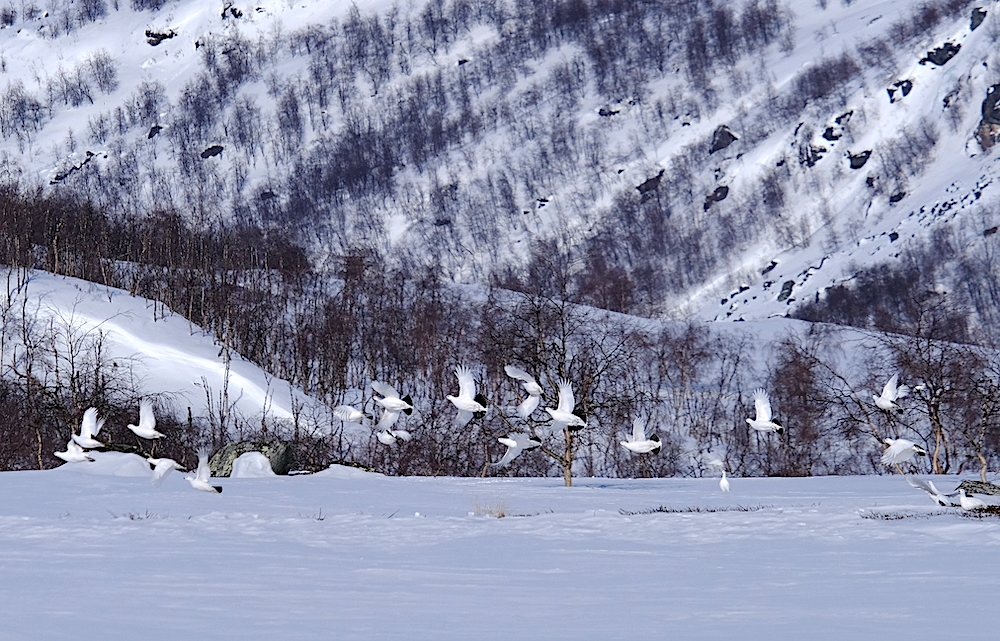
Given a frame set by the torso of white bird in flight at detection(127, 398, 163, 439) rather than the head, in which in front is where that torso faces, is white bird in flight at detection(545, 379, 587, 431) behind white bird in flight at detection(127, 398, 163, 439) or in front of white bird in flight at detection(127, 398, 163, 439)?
behind

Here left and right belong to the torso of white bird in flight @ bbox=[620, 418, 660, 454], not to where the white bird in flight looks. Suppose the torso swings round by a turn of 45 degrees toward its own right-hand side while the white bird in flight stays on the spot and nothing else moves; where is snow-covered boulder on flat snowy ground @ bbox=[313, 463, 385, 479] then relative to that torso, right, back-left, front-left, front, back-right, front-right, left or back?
front

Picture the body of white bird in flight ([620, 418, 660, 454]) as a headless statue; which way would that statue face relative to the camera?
to the viewer's left

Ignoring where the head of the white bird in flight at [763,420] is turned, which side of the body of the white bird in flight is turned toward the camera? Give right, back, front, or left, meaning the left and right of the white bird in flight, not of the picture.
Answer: left

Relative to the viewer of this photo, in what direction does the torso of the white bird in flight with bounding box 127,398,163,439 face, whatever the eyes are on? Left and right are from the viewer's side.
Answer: facing to the left of the viewer

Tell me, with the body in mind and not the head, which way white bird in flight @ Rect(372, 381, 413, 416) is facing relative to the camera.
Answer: to the viewer's left

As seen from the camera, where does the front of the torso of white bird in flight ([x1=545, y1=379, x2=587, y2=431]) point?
to the viewer's left

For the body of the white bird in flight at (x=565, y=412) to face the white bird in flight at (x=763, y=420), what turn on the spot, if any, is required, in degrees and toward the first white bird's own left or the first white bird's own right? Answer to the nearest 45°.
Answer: approximately 180°

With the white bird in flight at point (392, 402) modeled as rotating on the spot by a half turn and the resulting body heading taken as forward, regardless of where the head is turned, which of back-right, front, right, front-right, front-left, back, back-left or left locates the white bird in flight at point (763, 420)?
front

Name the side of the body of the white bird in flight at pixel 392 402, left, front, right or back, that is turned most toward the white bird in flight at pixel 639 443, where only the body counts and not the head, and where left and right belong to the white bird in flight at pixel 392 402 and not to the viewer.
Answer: back
